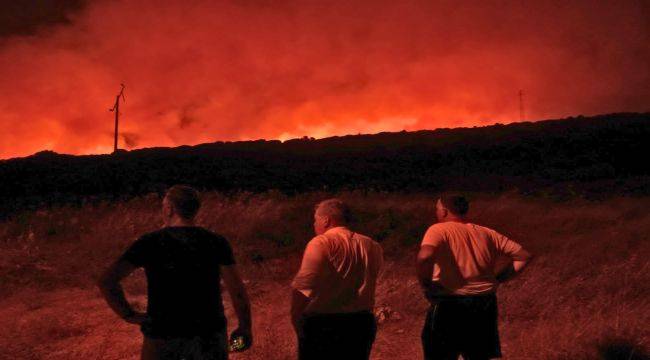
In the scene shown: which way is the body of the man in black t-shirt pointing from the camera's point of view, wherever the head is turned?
away from the camera

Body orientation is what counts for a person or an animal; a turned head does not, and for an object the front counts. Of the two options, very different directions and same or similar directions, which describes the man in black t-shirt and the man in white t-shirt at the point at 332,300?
same or similar directions

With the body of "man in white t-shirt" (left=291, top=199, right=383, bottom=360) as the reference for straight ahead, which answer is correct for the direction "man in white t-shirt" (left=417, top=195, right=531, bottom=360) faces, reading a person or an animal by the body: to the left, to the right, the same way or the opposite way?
the same way

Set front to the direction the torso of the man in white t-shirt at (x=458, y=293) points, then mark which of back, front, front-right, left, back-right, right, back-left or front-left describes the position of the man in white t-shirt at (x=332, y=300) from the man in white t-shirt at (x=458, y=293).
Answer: left

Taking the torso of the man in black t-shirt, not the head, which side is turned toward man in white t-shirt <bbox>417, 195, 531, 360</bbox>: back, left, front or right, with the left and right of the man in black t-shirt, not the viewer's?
right

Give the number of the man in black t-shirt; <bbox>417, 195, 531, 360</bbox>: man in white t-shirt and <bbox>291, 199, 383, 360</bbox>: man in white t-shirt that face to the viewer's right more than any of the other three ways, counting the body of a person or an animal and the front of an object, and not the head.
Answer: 0

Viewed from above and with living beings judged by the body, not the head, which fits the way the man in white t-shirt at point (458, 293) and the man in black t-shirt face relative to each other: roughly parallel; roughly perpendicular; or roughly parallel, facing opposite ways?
roughly parallel

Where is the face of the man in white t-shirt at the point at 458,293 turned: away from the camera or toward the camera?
away from the camera

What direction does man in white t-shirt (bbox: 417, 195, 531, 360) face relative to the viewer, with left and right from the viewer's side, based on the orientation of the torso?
facing away from the viewer and to the left of the viewer

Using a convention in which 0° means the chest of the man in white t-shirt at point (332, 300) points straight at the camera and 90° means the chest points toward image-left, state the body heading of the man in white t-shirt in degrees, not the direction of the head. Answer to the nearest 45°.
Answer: approximately 135°

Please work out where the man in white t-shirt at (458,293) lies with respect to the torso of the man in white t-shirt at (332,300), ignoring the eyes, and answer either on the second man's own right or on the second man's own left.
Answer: on the second man's own right

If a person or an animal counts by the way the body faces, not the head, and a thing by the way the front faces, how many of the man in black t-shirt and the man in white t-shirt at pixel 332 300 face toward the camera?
0

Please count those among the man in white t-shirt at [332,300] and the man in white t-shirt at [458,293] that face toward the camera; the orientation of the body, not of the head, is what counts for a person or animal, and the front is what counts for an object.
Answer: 0

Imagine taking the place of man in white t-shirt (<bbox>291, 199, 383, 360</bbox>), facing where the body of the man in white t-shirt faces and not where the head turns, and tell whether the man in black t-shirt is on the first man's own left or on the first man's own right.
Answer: on the first man's own left

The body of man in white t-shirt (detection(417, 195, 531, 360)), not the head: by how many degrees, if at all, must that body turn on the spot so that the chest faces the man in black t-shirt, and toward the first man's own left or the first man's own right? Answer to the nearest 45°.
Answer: approximately 90° to the first man's own left

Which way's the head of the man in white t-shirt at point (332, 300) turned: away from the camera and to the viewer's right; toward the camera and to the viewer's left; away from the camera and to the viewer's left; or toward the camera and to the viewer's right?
away from the camera and to the viewer's left
